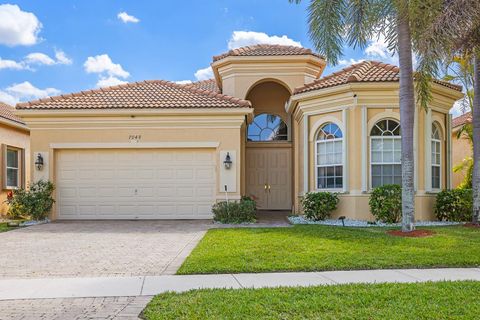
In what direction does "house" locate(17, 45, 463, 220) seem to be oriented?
toward the camera

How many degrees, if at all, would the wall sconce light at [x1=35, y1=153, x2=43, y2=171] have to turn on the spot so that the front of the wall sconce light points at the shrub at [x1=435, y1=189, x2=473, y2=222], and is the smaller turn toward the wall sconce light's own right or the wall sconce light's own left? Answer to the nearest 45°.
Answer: approximately 45° to the wall sconce light's own left

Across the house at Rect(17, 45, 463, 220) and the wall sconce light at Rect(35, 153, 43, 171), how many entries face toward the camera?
2

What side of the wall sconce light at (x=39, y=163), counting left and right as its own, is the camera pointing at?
front

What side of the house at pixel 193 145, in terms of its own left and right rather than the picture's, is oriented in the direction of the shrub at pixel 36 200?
right

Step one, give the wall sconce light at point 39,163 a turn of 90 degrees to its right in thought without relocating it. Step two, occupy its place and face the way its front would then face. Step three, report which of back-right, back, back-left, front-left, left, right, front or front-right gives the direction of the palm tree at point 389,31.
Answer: back-left

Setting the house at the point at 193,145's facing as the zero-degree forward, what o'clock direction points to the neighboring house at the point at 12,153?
The neighboring house is roughly at 4 o'clock from the house.

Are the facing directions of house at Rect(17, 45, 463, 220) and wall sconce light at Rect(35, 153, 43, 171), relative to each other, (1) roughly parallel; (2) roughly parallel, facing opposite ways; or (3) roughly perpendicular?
roughly parallel
